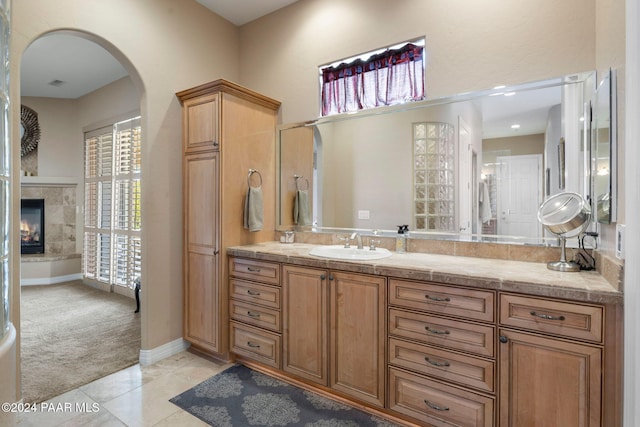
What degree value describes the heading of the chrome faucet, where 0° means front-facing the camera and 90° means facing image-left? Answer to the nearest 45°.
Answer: approximately 45°

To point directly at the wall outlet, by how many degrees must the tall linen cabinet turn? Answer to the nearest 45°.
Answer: approximately 90° to its left

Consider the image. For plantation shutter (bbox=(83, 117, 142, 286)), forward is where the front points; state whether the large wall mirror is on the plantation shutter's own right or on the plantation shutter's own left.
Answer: on the plantation shutter's own left

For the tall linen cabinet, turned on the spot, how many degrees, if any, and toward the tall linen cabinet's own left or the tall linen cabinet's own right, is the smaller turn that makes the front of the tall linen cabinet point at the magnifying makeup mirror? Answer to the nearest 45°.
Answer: approximately 90° to the tall linen cabinet's own left
